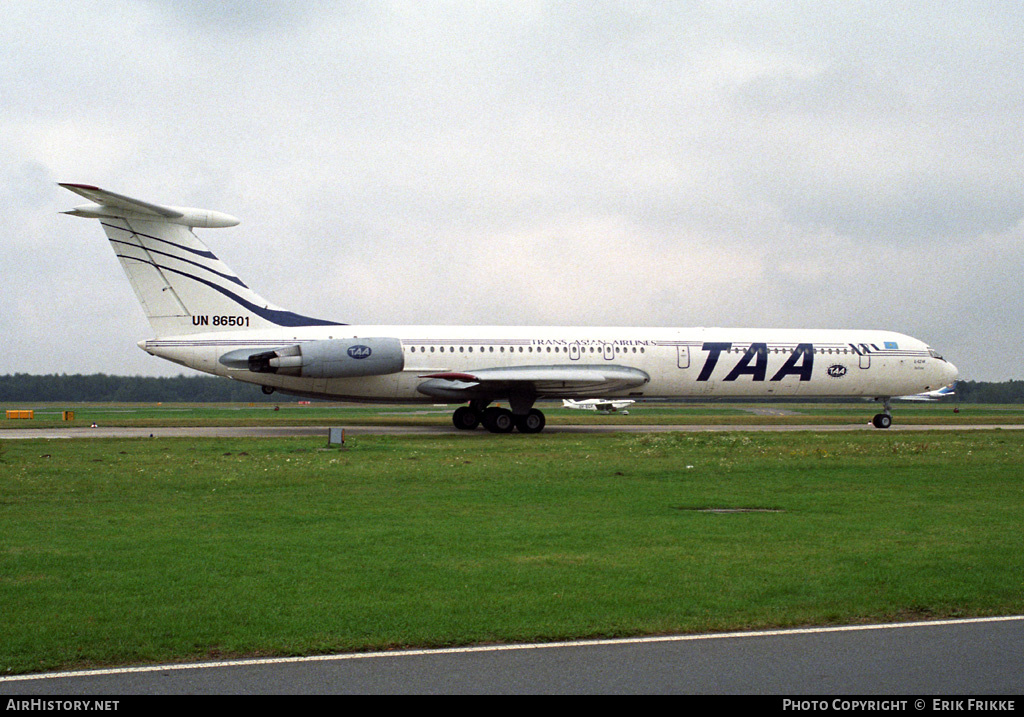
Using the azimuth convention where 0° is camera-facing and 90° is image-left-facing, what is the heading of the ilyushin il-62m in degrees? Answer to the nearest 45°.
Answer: approximately 270°
